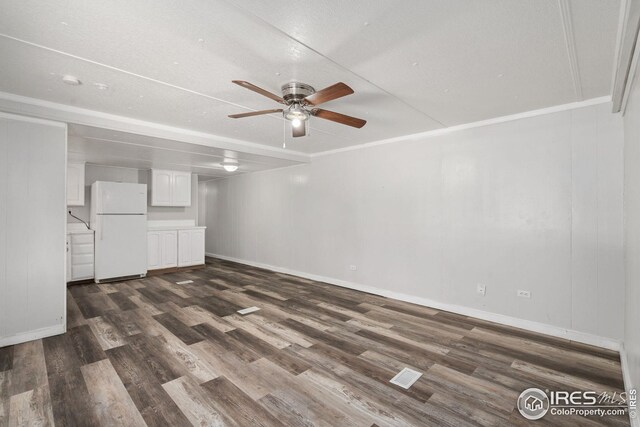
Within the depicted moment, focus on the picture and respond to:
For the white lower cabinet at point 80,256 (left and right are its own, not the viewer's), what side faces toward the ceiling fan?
front

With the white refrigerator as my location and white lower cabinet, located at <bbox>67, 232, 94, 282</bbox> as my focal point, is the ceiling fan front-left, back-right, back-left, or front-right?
back-left

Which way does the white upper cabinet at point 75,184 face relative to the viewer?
toward the camera

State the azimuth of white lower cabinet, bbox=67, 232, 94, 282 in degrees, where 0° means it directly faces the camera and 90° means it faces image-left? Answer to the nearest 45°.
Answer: approximately 0°

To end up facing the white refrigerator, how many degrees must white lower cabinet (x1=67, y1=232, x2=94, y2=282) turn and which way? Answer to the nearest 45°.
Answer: approximately 90° to its left

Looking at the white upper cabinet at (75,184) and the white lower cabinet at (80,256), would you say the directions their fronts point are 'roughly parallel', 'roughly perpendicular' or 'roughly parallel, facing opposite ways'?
roughly parallel

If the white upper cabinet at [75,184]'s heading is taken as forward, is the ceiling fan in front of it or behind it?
in front

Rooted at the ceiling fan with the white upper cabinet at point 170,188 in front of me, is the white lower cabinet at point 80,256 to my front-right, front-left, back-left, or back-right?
front-left

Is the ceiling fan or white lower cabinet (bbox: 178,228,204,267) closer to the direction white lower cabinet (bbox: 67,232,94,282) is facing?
the ceiling fan

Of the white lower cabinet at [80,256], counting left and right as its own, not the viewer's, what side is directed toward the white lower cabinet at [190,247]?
left
